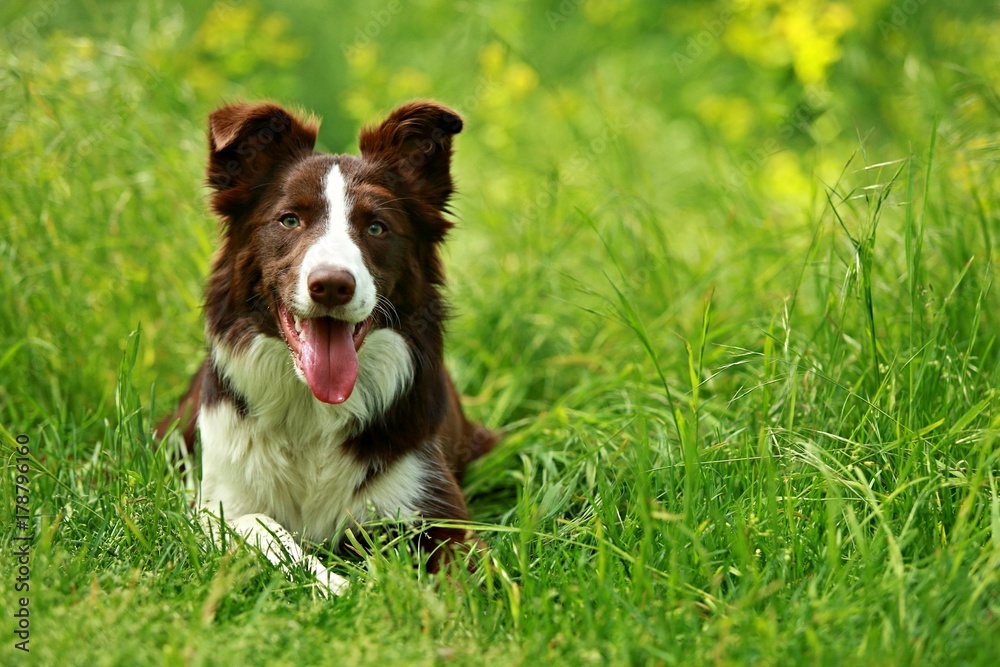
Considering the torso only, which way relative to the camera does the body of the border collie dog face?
toward the camera
